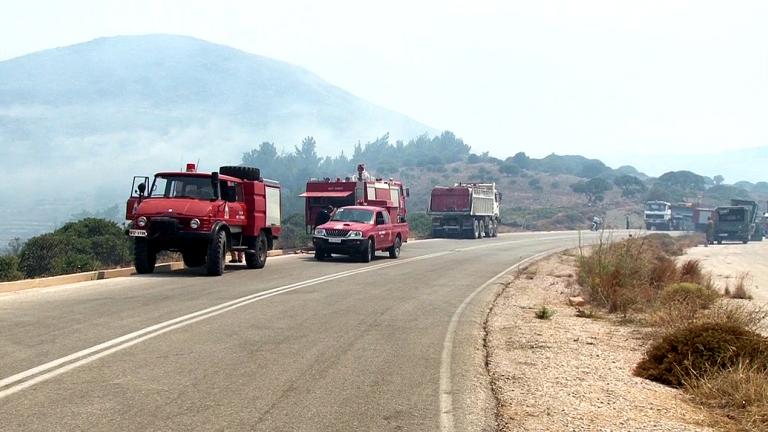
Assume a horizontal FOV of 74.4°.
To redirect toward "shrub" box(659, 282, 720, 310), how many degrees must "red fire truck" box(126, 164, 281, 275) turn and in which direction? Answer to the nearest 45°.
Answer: approximately 90° to its left

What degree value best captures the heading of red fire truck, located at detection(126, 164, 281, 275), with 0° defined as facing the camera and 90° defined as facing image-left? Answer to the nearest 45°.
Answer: approximately 45°

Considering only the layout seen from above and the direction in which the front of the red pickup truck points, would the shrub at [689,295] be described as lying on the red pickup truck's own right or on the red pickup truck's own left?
on the red pickup truck's own left

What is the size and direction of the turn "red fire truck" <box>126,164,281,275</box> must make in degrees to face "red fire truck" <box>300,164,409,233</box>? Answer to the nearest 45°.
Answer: approximately 180°

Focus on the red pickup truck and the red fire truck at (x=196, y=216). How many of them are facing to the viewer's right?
0

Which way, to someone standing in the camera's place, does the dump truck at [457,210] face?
facing away from the viewer and to the right of the viewer

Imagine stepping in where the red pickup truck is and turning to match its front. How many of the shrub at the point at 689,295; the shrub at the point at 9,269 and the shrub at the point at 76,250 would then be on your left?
1

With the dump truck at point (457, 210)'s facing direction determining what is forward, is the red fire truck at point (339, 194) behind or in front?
behind
